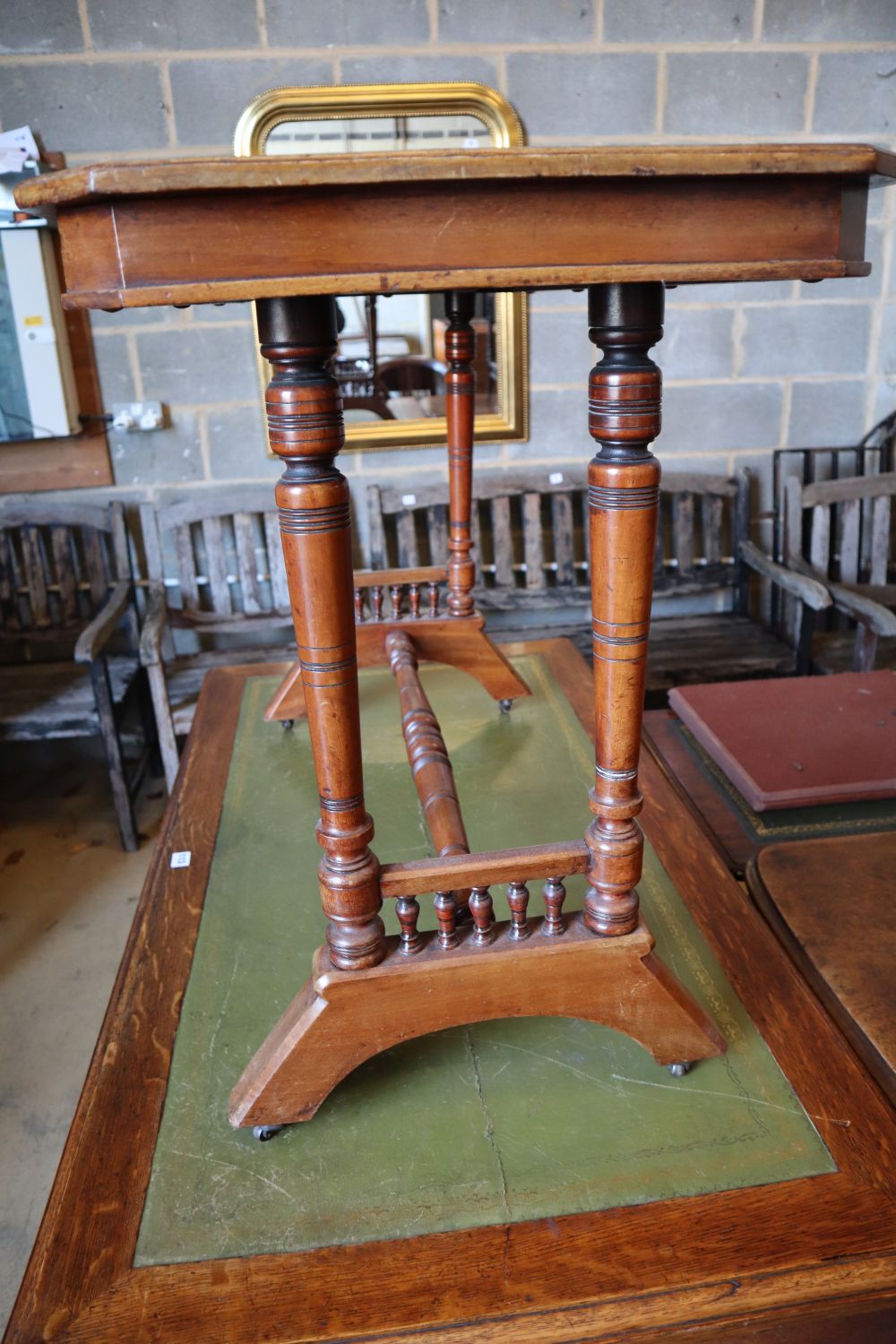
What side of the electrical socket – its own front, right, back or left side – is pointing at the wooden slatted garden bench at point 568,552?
left

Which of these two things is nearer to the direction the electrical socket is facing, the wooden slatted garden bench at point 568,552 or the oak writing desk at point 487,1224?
the oak writing desk

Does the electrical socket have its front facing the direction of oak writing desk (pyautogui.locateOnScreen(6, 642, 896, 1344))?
yes

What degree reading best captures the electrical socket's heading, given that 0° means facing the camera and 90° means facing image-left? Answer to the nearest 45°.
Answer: approximately 0°

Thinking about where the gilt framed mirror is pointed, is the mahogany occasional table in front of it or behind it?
in front

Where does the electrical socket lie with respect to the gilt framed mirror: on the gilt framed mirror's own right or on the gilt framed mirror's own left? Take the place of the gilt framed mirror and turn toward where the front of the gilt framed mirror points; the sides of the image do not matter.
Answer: on the gilt framed mirror's own right

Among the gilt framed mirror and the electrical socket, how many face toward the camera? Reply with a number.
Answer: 2

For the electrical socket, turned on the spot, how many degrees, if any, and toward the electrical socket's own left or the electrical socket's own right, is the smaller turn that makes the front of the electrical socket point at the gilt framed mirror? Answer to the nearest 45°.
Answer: approximately 90° to the electrical socket's own left

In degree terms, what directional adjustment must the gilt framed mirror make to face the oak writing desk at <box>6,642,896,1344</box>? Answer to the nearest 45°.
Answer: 0° — it already faces it
